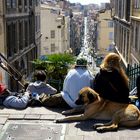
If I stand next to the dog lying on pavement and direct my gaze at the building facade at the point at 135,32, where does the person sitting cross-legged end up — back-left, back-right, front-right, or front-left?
front-left

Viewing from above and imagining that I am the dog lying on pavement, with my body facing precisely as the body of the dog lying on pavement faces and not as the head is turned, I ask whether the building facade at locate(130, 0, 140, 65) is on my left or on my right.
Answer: on my right

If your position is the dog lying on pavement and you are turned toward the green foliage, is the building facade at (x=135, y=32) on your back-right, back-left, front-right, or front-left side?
front-right

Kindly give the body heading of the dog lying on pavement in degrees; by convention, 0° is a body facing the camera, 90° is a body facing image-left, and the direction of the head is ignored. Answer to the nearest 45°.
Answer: approximately 90°

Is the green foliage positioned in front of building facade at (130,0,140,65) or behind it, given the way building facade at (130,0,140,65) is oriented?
in front

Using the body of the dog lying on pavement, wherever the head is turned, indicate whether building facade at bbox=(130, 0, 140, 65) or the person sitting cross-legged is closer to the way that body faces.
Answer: the person sitting cross-legged

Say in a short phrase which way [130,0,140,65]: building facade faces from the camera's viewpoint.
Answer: facing the viewer and to the left of the viewer

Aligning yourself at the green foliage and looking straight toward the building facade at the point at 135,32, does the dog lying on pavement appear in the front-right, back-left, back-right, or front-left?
back-right

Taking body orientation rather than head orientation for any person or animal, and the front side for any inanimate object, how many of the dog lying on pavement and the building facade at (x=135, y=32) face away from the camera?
0

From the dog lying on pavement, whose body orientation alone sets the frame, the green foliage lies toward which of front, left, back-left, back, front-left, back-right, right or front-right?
right
